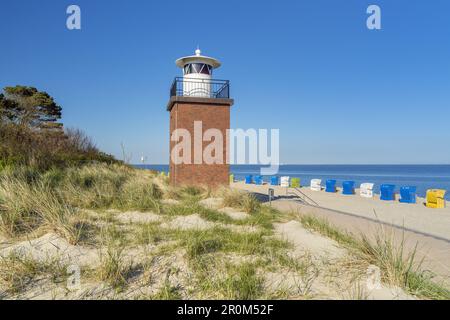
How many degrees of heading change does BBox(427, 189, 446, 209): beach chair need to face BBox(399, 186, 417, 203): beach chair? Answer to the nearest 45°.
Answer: approximately 90° to its left

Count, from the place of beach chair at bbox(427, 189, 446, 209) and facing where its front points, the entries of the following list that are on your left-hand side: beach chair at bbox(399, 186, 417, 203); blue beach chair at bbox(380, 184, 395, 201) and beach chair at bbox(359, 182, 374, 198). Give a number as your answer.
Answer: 3

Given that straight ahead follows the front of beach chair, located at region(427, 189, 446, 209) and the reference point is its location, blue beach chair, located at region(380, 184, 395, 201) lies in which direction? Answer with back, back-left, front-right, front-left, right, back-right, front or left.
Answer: left

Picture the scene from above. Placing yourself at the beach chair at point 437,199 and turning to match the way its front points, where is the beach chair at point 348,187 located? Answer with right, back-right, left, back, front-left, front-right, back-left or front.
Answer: left

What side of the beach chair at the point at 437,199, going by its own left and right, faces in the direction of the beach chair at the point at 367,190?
left

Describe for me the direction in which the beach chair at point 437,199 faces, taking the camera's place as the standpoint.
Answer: facing away from the viewer and to the right of the viewer

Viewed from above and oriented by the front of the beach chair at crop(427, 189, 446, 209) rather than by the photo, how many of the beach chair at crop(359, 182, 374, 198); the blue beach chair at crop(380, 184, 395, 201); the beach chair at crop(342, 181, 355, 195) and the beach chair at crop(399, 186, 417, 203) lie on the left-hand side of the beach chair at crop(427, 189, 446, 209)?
4

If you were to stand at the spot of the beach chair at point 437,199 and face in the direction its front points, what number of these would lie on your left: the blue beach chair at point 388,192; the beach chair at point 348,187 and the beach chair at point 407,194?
3
